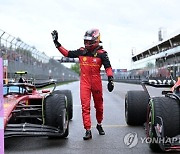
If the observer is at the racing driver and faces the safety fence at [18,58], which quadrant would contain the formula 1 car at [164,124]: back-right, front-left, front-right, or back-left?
back-right

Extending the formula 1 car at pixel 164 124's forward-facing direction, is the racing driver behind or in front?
behind

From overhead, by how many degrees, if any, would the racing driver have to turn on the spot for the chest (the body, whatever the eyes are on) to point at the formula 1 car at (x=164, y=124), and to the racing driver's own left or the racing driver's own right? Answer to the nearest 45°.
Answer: approximately 45° to the racing driver's own left

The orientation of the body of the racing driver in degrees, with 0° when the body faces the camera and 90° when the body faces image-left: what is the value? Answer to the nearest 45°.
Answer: approximately 0°

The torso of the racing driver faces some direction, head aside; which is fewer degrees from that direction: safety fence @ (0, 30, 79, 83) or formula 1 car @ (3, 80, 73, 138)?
the formula 1 car

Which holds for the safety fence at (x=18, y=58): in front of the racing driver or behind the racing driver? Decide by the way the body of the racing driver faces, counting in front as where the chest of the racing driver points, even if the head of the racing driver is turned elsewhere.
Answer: behind

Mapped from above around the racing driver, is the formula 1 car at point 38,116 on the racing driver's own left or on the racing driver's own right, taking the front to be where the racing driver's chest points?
on the racing driver's own right

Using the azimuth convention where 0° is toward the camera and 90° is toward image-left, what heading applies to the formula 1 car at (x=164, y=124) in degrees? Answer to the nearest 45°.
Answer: approximately 315°
